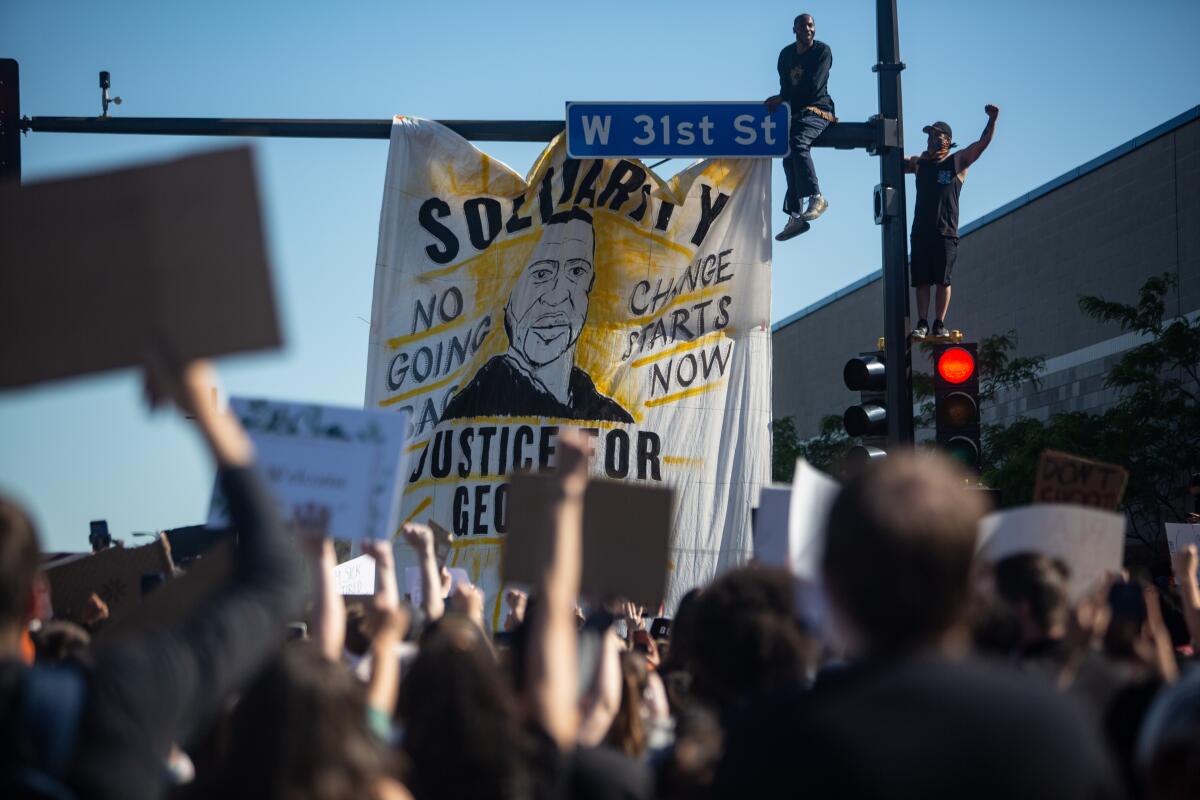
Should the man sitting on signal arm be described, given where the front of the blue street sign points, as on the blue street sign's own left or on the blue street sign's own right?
on the blue street sign's own left

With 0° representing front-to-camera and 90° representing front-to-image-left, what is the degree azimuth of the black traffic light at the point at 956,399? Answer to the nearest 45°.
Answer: approximately 0°

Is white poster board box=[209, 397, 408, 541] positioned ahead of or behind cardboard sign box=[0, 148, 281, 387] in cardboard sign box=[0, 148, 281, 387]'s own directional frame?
ahead

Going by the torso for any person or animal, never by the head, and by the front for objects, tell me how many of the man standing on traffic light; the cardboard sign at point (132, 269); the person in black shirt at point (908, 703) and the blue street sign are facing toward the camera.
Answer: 2

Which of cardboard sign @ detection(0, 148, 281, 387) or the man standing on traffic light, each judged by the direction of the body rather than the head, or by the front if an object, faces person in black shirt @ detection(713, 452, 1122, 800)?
the man standing on traffic light

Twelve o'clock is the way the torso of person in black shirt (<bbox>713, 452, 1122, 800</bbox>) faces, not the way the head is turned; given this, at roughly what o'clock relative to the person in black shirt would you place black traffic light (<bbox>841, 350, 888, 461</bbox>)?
The black traffic light is roughly at 12 o'clock from the person in black shirt.

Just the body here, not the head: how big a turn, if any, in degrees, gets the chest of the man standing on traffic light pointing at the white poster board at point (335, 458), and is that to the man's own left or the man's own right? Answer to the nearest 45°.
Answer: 0° — they already face it

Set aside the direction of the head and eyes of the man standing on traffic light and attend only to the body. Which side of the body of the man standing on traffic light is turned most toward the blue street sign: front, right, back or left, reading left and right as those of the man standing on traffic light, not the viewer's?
right

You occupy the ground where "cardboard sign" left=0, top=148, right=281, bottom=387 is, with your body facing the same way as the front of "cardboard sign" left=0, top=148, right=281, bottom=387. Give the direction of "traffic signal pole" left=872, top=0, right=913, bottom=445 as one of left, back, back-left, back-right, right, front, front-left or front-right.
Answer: front-right

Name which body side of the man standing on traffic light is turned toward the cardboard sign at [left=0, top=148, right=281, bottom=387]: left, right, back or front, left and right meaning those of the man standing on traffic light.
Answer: front

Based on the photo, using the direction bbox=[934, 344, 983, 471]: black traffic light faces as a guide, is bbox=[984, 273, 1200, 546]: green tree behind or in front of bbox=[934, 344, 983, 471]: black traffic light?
behind

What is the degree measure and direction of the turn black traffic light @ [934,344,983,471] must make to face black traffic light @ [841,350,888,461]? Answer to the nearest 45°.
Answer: approximately 90° to its right

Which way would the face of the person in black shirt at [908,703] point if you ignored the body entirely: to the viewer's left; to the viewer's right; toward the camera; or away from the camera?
away from the camera

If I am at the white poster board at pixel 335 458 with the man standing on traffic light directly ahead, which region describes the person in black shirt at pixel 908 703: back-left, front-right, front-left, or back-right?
back-right

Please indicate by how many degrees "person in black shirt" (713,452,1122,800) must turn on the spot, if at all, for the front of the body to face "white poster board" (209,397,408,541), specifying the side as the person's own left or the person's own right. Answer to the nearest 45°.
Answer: approximately 45° to the person's own left

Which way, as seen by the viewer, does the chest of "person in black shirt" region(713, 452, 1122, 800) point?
away from the camera

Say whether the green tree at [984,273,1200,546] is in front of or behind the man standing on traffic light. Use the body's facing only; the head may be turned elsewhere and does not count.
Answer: behind
